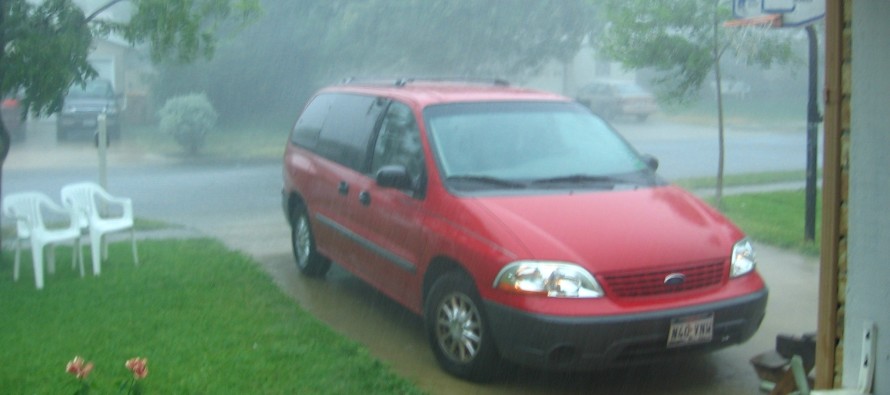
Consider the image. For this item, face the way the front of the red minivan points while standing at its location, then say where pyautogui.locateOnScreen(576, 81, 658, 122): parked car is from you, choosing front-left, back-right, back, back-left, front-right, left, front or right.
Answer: back-left

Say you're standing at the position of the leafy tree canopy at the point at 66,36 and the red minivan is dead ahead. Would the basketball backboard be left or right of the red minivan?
left

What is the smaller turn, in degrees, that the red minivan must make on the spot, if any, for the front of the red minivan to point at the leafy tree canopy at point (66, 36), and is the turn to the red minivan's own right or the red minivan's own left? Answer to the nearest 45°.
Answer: approximately 180°

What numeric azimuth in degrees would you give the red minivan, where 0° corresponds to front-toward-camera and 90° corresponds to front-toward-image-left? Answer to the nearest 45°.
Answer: approximately 315°

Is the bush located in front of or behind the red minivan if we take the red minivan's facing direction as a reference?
behind

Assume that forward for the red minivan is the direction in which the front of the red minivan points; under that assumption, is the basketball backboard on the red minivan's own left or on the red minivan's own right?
on the red minivan's own left

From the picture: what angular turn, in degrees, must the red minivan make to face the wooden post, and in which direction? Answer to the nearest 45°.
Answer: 0° — it already faces it

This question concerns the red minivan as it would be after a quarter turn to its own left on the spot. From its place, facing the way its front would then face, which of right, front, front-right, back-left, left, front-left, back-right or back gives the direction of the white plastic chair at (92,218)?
left
